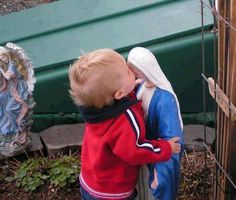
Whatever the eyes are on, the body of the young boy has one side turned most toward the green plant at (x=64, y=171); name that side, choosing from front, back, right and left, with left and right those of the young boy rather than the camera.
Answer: left

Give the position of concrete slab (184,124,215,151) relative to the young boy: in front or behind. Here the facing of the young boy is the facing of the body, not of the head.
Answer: in front

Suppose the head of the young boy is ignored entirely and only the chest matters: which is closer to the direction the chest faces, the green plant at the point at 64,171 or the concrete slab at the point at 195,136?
the concrete slab

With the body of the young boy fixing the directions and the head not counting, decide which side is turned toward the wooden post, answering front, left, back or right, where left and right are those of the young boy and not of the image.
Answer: front

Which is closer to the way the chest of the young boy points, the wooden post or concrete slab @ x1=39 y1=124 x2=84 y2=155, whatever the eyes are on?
the wooden post

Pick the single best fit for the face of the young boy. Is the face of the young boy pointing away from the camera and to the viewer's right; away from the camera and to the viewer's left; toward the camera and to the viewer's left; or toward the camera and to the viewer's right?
away from the camera and to the viewer's right

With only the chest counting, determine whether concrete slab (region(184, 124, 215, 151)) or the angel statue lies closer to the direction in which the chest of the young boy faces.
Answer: the concrete slab

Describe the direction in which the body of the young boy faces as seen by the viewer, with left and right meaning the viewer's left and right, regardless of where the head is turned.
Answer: facing away from the viewer and to the right of the viewer

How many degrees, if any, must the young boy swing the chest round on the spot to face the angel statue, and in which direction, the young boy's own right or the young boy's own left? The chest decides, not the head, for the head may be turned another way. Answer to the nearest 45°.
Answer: approximately 90° to the young boy's own left
